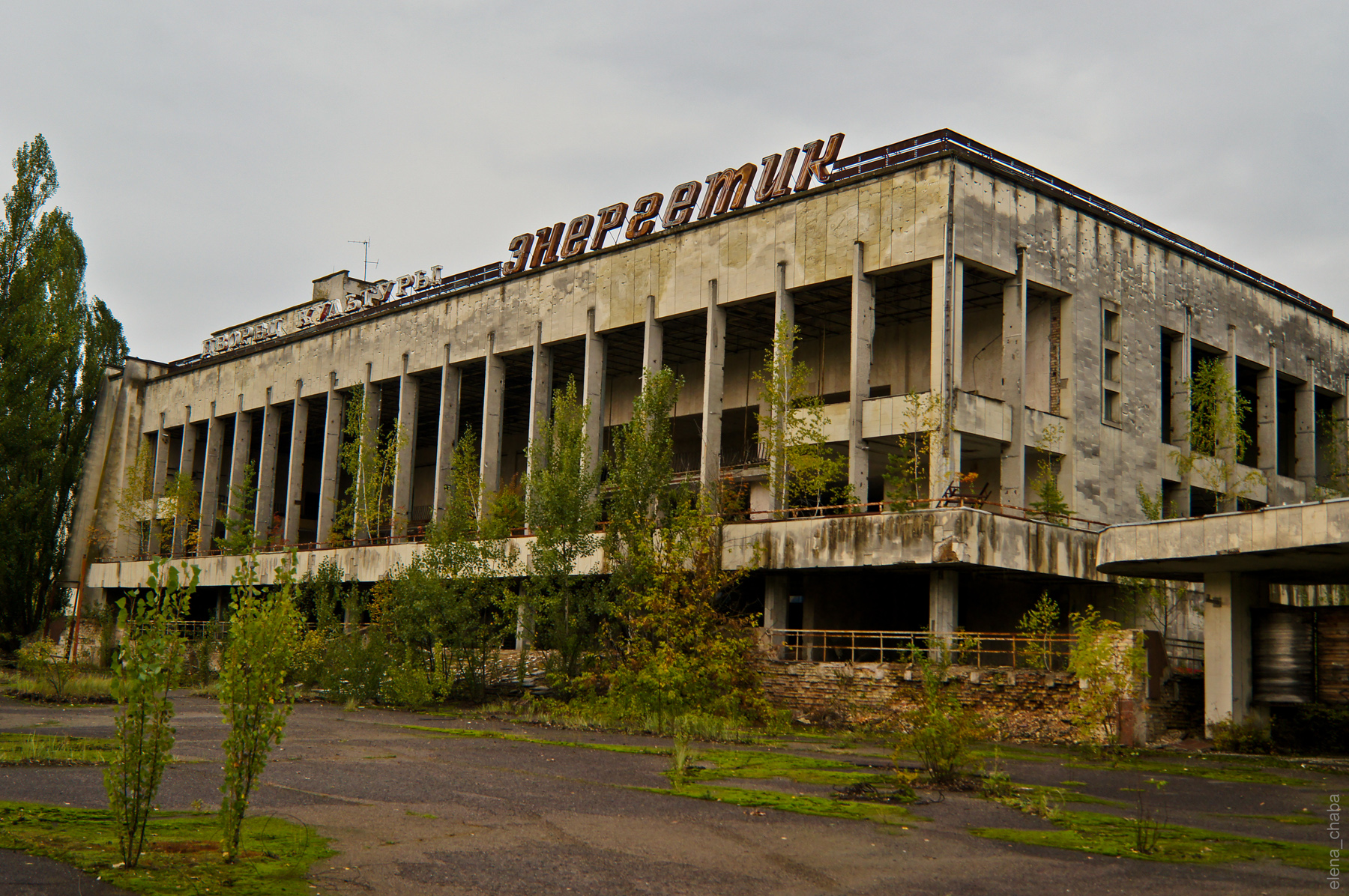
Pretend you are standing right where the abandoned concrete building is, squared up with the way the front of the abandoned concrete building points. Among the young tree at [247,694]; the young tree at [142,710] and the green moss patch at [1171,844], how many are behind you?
0

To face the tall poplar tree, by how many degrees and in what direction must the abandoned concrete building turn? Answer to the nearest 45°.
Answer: approximately 45° to its right

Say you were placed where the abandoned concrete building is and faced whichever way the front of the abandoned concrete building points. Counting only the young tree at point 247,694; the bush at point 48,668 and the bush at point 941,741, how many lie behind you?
0

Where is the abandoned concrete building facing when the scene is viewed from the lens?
facing the viewer and to the left of the viewer

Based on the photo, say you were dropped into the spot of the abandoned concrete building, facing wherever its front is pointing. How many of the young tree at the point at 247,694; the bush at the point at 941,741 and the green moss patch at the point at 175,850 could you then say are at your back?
0

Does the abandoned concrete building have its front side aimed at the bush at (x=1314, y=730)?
no

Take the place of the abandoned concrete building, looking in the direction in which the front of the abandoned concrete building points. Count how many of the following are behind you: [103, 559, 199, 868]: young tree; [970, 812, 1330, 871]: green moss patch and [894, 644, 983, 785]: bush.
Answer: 0

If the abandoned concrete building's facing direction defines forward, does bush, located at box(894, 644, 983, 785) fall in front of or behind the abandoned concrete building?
in front

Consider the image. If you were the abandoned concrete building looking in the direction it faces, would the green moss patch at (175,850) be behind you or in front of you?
in front
